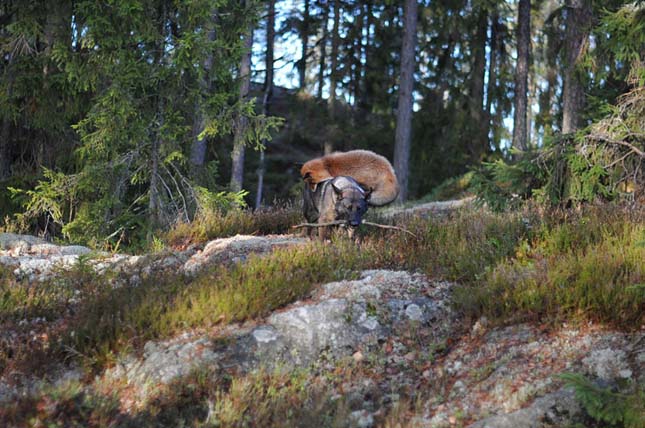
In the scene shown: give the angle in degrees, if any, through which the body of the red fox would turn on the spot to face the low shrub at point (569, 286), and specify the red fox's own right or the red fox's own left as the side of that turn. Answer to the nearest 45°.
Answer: approximately 135° to the red fox's own left

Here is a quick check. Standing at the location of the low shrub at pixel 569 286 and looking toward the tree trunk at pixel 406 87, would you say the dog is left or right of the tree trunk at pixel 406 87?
left

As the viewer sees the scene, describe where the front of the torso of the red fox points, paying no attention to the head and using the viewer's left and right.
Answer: facing to the left of the viewer

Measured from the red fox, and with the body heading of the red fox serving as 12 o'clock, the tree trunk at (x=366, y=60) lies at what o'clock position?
The tree trunk is roughly at 3 o'clock from the red fox.

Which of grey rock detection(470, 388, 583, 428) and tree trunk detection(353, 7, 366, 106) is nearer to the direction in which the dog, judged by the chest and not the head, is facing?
the grey rock

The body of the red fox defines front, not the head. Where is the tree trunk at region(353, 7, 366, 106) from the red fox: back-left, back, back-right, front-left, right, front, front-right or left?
right

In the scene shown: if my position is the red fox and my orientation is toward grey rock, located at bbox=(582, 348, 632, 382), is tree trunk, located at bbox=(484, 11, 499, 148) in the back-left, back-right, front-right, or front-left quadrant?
back-left

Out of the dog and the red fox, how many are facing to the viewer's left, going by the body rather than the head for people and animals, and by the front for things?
1

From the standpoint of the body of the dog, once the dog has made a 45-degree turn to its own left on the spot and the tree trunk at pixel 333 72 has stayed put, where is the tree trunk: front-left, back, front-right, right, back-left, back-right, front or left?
left

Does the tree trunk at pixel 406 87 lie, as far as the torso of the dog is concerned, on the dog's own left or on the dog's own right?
on the dog's own left

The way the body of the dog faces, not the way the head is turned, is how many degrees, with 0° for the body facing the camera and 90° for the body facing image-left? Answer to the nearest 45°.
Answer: approximately 315°

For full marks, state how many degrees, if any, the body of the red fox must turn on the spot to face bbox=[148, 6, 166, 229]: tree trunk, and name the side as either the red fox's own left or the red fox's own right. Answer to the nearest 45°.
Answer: approximately 45° to the red fox's own right
